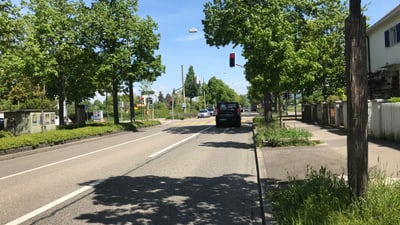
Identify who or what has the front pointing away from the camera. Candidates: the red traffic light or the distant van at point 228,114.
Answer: the distant van

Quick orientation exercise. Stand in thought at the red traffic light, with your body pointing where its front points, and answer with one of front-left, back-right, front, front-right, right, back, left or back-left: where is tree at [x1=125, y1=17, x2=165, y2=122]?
right

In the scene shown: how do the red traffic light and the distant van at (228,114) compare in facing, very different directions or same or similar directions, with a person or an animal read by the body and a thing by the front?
very different directions

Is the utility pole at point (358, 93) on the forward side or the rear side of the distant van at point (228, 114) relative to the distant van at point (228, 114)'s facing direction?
on the rear side

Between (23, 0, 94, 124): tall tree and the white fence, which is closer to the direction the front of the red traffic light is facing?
the white fence

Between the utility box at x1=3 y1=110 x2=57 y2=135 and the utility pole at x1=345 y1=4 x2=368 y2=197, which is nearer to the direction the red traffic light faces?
the utility pole

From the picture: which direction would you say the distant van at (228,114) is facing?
away from the camera

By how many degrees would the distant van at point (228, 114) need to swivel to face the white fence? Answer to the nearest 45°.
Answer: approximately 180°

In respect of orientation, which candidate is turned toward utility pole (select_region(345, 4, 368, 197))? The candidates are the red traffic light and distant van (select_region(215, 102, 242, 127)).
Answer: the red traffic light

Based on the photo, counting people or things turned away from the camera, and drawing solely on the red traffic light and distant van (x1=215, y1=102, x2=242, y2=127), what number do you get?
1
